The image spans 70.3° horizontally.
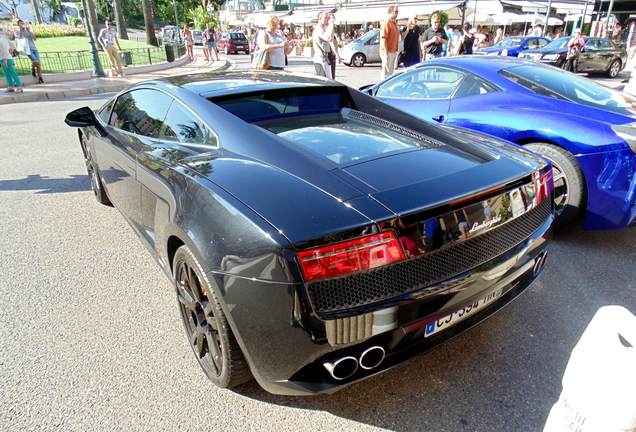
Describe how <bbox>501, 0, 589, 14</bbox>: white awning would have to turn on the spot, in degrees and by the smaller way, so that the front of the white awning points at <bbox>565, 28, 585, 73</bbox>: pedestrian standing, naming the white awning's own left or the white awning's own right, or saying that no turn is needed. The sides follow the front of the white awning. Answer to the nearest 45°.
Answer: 0° — it already faces them

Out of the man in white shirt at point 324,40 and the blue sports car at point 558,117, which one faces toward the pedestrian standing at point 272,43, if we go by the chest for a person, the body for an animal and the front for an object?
the blue sports car

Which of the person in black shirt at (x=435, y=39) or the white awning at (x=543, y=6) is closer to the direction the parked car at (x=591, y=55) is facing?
the person in black shirt

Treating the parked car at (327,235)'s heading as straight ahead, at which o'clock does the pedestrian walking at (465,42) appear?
The pedestrian walking is roughly at 2 o'clock from the parked car.

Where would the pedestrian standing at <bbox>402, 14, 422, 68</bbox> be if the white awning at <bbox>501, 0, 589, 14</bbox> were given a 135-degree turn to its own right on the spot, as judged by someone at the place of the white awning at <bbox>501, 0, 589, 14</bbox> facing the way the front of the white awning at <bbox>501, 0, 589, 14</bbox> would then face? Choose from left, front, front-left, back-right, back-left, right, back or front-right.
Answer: back-left

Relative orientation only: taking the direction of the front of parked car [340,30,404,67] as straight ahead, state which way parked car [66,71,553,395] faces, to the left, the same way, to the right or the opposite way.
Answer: to the right

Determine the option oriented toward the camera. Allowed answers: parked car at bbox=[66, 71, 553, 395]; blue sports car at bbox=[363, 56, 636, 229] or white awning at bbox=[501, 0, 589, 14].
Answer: the white awning

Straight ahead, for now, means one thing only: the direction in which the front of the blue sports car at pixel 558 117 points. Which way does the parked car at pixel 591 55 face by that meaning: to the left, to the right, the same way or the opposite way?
to the left

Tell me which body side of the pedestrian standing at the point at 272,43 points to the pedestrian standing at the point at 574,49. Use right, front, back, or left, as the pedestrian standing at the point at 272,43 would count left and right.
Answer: left

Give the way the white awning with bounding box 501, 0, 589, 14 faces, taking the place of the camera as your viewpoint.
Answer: facing the viewer
